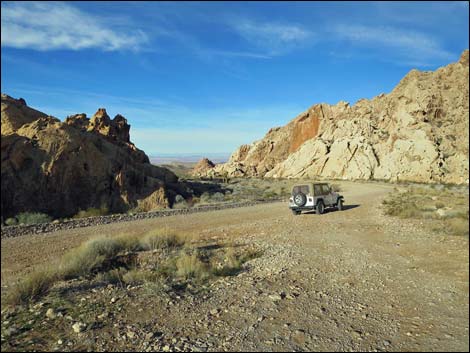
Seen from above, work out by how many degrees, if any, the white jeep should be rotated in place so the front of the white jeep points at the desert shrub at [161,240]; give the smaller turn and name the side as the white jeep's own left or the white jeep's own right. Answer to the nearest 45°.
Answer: approximately 180°

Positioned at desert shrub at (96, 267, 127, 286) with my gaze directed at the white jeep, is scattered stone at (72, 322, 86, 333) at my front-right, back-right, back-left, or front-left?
back-right

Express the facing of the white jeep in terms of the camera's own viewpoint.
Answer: facing away from the viewer and to the right of the viewer

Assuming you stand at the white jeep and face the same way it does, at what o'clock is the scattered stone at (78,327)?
The scattered stone is roughly at 5 o'clock from the white jeep.

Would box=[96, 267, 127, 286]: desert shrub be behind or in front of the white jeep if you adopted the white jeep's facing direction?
behind

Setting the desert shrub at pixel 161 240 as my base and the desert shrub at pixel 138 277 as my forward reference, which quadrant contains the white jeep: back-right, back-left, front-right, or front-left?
back-left

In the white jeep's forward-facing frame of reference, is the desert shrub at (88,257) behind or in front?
behind

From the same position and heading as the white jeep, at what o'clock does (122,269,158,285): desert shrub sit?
The desert shrub is roughly at 5 o'clock from the white jeep.

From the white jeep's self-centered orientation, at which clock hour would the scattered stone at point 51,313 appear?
The scattered stone is roughly at 5 o'clock from the white jeep.
